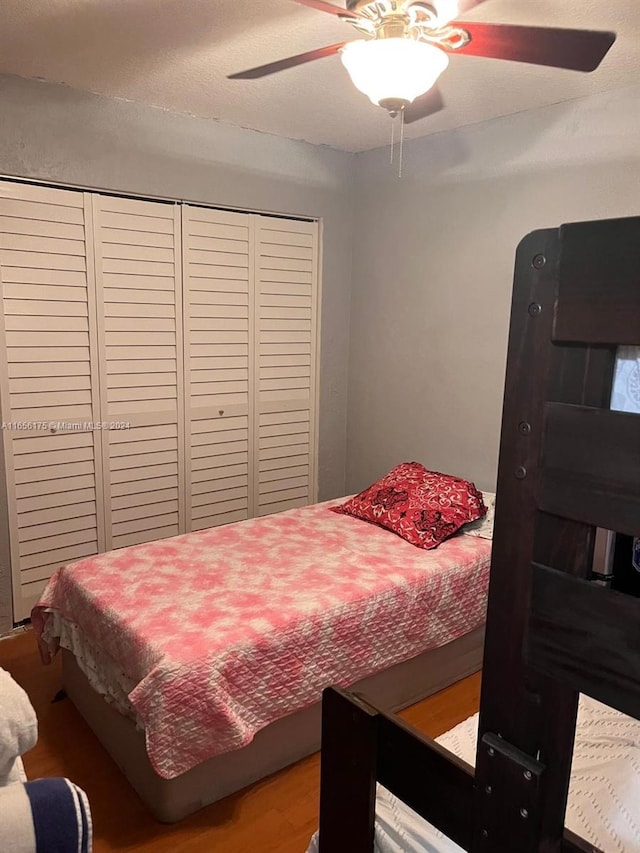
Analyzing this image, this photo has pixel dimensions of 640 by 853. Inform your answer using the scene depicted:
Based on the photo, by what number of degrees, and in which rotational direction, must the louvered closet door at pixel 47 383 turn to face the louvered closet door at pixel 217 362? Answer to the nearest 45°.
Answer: approximately 45° to its left

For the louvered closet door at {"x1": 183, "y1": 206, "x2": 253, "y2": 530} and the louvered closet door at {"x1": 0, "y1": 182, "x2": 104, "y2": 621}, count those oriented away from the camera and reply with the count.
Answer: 0

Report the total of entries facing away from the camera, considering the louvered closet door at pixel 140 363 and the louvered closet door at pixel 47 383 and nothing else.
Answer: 0

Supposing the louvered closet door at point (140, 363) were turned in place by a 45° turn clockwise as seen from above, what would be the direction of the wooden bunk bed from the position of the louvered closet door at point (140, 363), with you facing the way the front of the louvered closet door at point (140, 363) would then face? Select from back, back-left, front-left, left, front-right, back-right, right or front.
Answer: front

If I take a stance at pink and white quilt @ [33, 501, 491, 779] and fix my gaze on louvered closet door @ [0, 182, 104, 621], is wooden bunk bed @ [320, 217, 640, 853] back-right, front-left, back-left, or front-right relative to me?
back-left

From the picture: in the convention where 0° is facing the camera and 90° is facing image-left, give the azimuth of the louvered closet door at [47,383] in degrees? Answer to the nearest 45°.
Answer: approximately 315°

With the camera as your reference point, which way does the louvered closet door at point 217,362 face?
facing the viewer and to the right of the viewer

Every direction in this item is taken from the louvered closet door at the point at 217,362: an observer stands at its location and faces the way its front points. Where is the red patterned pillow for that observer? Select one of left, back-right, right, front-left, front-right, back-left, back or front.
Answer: front

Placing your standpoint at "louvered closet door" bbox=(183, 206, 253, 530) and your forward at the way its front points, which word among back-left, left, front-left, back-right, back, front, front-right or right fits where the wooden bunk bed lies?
front-right
